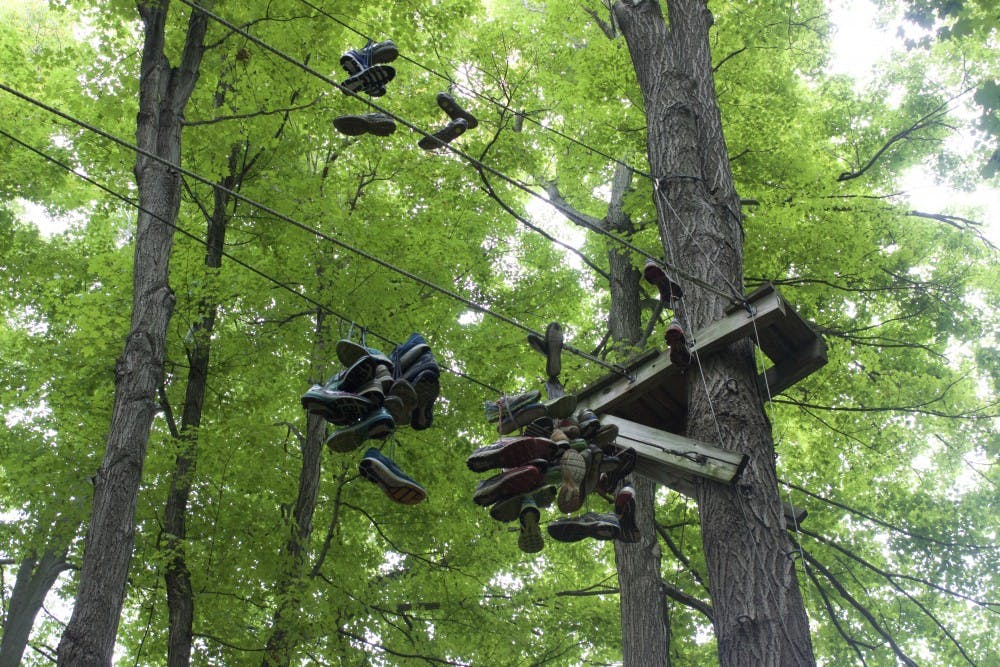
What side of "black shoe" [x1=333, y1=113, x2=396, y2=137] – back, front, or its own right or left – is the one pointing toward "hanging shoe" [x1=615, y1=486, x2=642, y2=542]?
back

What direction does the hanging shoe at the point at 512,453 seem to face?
to the viewer's left

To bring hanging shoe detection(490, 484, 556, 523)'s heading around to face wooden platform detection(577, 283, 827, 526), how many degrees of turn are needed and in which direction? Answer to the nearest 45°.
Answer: approximately 180°

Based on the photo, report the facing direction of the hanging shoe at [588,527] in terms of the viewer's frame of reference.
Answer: facing to the left of the viewer

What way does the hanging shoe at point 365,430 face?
to the viewer's left

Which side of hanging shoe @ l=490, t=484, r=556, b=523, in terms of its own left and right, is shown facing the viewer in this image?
left

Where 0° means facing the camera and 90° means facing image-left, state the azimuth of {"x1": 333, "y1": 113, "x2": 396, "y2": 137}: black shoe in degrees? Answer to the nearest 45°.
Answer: approximately 90°
